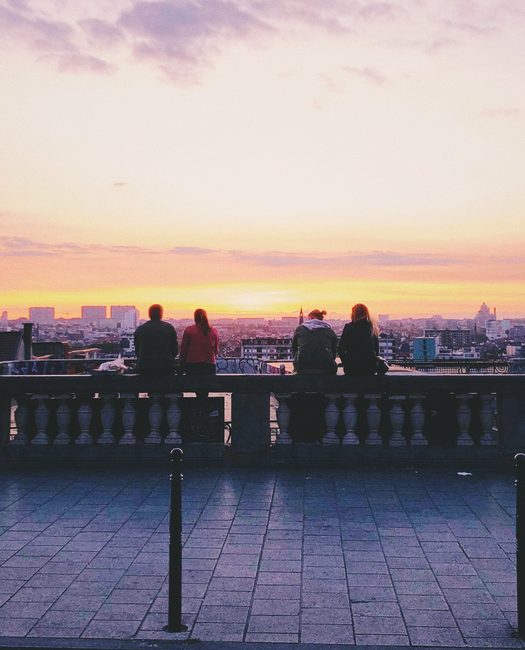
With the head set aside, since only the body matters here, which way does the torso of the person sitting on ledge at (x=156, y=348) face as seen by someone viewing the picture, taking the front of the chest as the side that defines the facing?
away from the camera

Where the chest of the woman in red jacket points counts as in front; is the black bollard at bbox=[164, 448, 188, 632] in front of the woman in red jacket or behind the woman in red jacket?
behind

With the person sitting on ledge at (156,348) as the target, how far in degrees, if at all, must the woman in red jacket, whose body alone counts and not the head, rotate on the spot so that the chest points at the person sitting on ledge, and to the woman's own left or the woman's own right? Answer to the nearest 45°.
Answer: approximately 90° to the woman's own left

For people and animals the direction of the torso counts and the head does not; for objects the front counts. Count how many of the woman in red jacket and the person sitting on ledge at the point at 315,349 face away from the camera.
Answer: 2

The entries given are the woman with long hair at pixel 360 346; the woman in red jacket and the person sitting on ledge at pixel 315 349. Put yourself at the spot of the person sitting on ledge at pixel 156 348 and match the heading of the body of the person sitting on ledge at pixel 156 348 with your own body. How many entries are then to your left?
0

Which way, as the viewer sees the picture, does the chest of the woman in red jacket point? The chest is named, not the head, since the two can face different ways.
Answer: away from the camera

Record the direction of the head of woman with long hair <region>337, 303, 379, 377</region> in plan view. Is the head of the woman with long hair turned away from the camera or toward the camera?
away from the camera

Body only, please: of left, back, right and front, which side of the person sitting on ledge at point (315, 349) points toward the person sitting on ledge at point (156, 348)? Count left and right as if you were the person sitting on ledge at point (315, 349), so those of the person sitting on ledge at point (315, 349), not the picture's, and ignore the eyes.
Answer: left

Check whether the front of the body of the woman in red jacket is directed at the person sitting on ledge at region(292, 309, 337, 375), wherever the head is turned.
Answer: no

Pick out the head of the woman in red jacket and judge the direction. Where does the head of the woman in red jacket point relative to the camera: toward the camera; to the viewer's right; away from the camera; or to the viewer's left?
away from the camera

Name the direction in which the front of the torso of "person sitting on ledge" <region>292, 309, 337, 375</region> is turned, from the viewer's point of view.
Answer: away from the camera

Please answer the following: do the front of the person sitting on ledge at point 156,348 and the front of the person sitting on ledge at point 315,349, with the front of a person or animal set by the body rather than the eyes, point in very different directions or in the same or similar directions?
same or similar directions

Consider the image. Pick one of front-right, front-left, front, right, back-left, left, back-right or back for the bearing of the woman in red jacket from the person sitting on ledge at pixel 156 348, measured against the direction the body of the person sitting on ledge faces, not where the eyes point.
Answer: right

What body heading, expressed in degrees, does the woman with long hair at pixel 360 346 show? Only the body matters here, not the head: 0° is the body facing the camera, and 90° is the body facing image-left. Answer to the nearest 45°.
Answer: approximately 180°

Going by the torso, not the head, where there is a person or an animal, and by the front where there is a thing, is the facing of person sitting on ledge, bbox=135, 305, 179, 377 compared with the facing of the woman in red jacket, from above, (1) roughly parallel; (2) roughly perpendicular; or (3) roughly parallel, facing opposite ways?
roughly parallel

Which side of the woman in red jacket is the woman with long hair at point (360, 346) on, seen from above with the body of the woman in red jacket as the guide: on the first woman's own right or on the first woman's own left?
on the first woman's own right

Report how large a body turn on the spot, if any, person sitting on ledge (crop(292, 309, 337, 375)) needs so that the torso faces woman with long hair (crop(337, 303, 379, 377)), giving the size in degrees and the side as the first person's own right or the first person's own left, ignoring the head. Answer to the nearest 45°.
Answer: approximately 90° to the first person's own right

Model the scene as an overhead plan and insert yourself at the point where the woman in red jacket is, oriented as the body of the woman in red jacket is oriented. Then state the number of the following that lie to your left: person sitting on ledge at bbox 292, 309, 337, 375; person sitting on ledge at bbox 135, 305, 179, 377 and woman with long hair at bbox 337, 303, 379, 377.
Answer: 1
